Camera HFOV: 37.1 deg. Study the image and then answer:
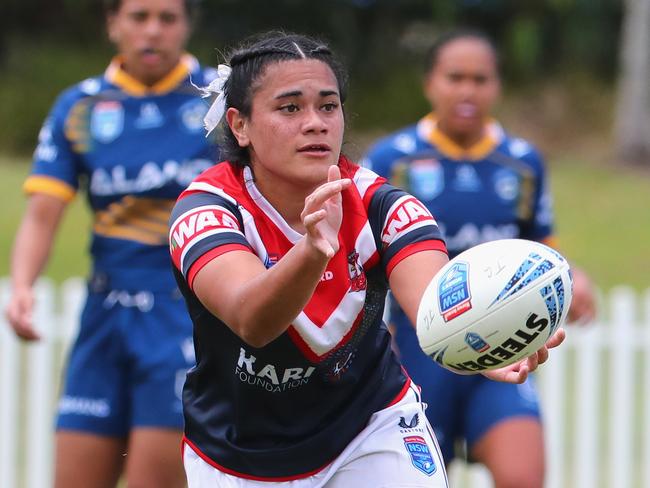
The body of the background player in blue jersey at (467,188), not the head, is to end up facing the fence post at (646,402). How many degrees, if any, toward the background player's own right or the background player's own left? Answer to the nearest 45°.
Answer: approximately 135° to the background player's own left

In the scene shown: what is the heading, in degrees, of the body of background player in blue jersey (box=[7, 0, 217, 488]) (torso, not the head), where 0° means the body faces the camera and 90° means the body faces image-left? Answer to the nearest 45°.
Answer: approximately 0°

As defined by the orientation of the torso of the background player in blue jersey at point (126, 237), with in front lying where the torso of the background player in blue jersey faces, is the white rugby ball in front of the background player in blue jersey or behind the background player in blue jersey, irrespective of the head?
in front

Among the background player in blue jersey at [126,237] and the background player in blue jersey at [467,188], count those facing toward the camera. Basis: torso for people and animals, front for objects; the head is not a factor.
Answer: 2

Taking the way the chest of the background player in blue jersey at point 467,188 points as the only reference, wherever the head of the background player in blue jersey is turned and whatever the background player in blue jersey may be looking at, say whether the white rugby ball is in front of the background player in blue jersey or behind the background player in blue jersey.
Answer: in front

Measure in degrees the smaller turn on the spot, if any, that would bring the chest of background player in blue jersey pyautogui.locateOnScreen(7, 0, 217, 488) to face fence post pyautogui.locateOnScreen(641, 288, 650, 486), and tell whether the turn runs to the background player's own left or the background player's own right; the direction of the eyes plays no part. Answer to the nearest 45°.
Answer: approximately 135° to the background player's own left

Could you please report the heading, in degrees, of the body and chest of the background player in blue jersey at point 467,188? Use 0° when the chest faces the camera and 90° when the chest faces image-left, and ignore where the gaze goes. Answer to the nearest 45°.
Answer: approximately 0°
